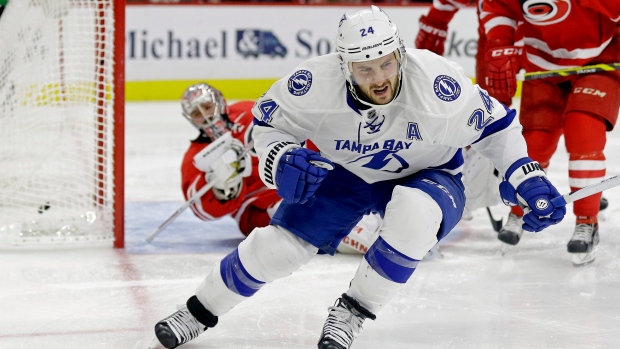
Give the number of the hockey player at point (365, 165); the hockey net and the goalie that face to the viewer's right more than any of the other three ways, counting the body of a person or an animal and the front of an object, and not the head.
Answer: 1

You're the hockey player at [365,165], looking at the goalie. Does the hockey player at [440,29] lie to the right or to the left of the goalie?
right

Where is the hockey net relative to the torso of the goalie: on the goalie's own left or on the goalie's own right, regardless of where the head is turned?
on the goalie's own right

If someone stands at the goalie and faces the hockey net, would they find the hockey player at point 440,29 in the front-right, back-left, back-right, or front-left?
back-right

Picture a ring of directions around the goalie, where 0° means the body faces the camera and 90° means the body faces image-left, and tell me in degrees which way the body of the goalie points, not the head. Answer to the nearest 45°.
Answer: approximately 0°

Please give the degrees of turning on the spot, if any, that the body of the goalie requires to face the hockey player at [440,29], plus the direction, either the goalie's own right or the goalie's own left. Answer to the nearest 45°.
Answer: approximately 135° to the goalie's own left

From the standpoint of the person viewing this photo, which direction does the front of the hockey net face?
facing to the right of the viewer

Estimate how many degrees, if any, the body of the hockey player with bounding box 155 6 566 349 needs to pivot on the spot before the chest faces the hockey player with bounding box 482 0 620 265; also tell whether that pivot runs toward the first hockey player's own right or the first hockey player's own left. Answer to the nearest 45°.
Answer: approximately 135° to the first hockey player's own left

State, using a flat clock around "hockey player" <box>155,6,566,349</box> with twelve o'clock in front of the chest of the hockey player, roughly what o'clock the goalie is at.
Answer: The goalie is roughly at 5 o'clock from the hockey player.

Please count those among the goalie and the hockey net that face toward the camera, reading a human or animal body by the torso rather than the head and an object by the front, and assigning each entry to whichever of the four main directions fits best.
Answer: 1
